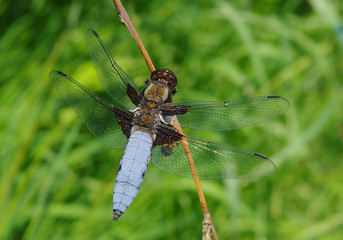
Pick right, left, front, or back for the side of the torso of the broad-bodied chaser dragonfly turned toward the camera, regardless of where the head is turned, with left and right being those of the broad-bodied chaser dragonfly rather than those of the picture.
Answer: back
